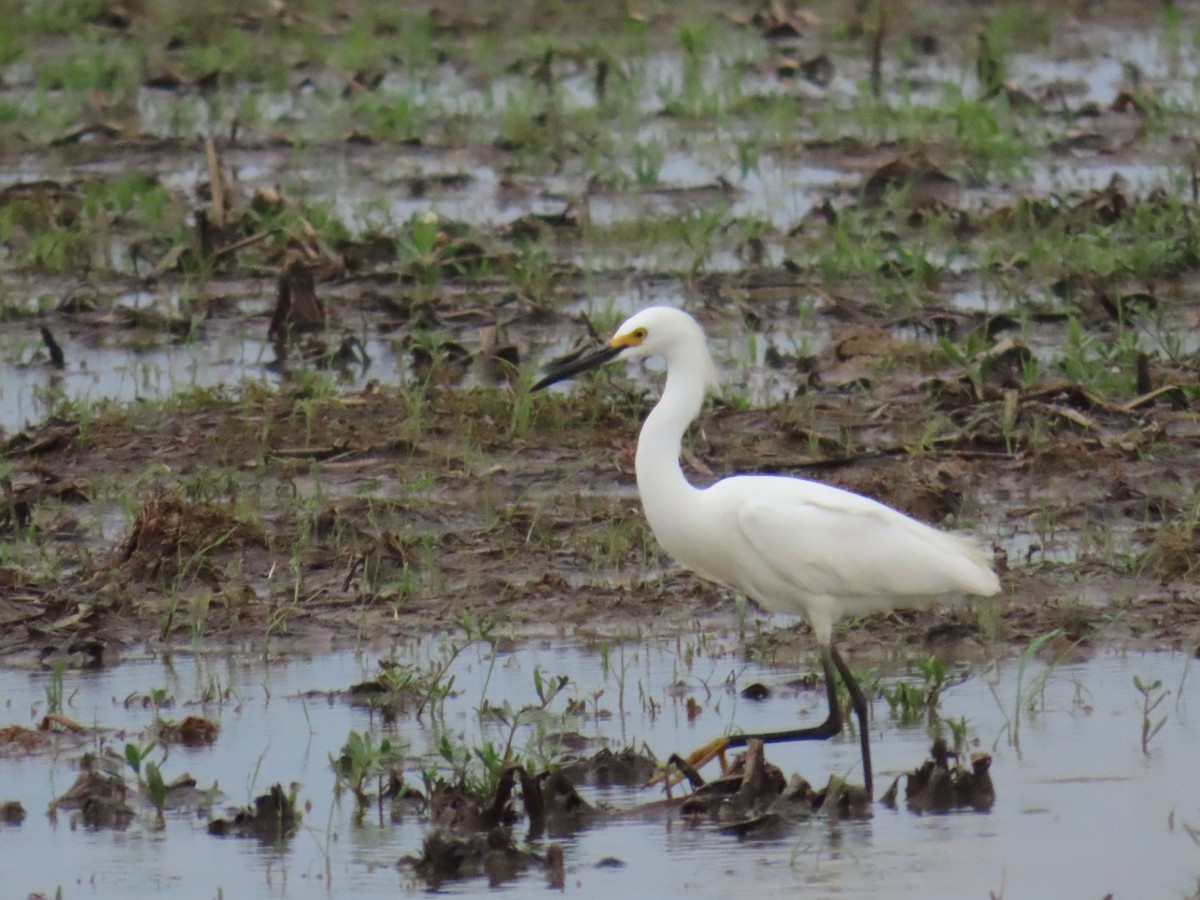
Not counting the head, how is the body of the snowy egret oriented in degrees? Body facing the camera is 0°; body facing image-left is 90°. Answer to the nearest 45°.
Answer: approximately 90°

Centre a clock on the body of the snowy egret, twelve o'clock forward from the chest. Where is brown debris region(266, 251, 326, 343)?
The brown debris is roughly at 2 o'clock from the snowy egret.

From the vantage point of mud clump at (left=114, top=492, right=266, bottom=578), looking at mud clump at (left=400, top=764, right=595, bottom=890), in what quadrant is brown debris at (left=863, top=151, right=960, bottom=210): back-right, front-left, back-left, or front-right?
back-left

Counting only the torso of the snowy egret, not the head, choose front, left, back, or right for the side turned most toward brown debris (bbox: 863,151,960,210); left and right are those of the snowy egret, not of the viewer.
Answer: right

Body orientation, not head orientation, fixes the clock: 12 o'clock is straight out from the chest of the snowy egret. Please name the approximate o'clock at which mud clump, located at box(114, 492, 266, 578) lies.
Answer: The mud clump is roughly at 1 o'clock from the snowy egret.

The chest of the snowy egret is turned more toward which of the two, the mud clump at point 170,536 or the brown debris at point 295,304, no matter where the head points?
the mud clump

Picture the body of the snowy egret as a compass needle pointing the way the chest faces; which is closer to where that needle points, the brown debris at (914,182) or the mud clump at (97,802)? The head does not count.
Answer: the mud clump

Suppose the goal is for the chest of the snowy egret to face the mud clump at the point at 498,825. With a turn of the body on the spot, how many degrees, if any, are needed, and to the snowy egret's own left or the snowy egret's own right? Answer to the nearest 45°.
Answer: approximately 45° to the snowy egret's own left
